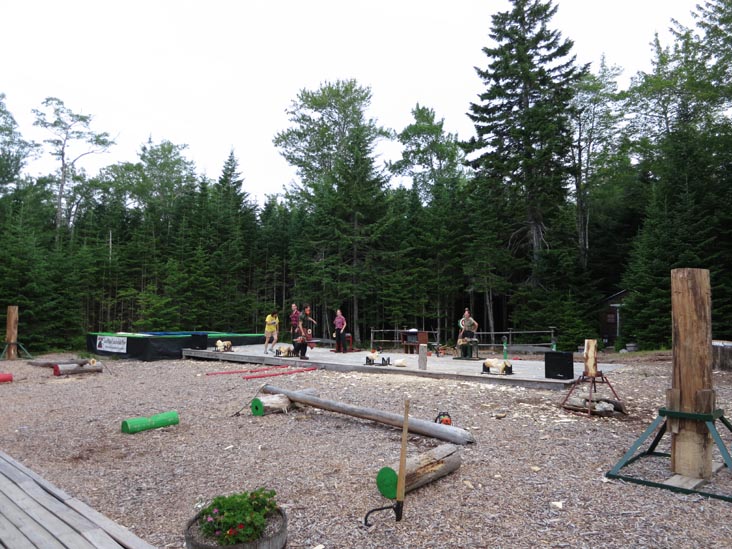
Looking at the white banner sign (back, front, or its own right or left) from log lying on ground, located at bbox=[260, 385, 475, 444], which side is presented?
front

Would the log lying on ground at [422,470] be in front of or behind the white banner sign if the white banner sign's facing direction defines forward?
in front

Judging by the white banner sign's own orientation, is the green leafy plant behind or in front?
in front

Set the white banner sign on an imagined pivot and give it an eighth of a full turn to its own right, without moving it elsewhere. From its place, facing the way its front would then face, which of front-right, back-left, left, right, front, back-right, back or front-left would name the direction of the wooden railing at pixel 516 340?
back-left

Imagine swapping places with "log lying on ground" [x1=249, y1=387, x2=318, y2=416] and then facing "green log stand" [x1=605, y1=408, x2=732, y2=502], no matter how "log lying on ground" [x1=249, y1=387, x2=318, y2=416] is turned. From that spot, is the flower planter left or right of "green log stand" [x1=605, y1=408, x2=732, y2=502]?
right

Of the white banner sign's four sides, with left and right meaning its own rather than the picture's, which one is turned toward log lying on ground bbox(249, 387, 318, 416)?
front

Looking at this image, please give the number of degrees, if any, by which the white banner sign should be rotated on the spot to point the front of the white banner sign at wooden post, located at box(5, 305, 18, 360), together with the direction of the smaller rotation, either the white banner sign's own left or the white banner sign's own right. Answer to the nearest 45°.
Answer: approximately 90° to the white banner sign's own right

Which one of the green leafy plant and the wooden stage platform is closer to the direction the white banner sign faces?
the green leafy plant

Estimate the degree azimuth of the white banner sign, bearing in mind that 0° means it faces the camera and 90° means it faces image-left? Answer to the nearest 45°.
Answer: approximately 0°
